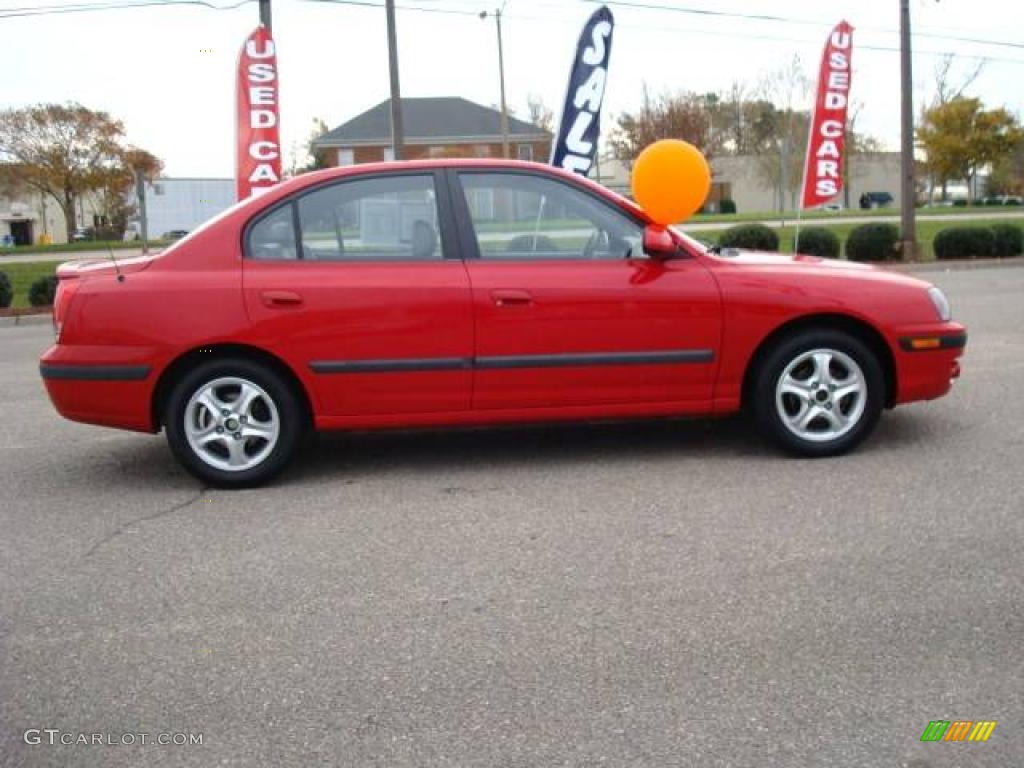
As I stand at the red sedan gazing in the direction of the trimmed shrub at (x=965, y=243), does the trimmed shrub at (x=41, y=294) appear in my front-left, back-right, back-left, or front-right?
front-left

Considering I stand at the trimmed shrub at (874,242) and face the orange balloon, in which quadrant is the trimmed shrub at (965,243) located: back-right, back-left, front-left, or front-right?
back-left

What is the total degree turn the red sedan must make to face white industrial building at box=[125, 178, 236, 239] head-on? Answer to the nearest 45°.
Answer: approximately 90° to its left

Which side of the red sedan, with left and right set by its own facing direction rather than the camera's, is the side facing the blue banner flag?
left

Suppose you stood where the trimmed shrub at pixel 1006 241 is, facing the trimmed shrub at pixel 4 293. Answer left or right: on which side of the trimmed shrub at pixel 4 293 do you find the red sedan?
left

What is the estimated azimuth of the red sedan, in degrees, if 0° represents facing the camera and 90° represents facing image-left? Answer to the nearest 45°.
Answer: approximately 270°

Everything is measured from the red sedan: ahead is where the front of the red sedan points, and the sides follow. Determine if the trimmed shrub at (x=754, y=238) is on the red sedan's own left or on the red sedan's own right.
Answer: on the red sedan's own left

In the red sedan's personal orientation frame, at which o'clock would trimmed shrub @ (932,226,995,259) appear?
The trimmed shrub is roughly at 10 o'clock from the red sedan.

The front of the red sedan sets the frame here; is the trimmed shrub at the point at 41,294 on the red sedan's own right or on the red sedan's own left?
on the red sedan's own left

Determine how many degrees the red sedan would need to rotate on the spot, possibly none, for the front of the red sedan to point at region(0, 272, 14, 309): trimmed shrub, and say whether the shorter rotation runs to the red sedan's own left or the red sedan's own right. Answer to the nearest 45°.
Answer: approximately 135° to the red sedan's own left
